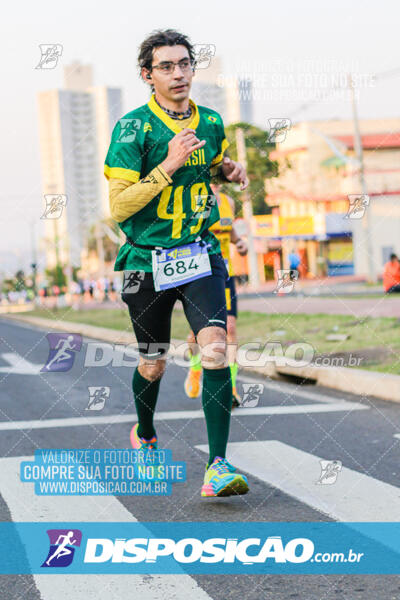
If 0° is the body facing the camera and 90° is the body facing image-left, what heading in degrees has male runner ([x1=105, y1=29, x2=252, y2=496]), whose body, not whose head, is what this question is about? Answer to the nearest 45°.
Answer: approximately 315°

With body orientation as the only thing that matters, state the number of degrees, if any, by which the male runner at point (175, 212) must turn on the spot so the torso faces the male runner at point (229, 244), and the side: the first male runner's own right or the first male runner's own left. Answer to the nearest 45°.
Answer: approximately 135° to the first male runner's own left

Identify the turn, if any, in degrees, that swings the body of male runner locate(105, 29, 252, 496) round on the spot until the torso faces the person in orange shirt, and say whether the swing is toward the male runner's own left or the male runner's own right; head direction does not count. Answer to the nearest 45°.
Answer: approximately 135° to the male runner's own left
